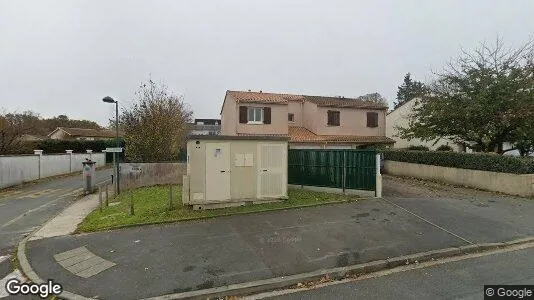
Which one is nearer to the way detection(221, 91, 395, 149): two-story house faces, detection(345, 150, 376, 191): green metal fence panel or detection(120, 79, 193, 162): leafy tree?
the green metal fence panel

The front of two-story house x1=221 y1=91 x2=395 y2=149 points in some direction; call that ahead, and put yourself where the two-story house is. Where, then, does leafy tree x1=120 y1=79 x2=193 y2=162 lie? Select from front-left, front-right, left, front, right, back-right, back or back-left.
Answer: front-right

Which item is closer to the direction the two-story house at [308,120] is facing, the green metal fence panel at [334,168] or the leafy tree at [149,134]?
the green metal fence panel

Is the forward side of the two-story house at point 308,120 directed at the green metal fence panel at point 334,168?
yes

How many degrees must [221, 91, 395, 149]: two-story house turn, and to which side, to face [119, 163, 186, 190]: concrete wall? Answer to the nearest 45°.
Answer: approximately 45° to its right

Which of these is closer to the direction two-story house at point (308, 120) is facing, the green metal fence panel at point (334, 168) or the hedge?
the green metal fence panel

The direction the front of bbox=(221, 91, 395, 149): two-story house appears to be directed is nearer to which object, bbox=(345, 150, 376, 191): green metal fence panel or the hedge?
the green metal fence panel

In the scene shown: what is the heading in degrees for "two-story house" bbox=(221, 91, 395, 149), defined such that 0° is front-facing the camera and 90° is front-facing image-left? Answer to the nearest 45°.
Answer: approximately 0°

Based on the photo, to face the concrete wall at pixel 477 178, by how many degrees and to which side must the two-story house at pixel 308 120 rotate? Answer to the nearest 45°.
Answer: approximately 45° to its left
